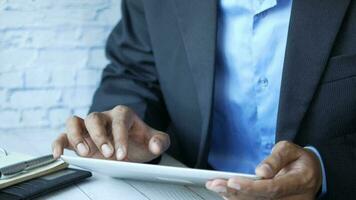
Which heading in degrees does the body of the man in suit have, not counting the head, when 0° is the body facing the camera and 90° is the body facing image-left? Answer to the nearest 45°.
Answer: approximately 0°
